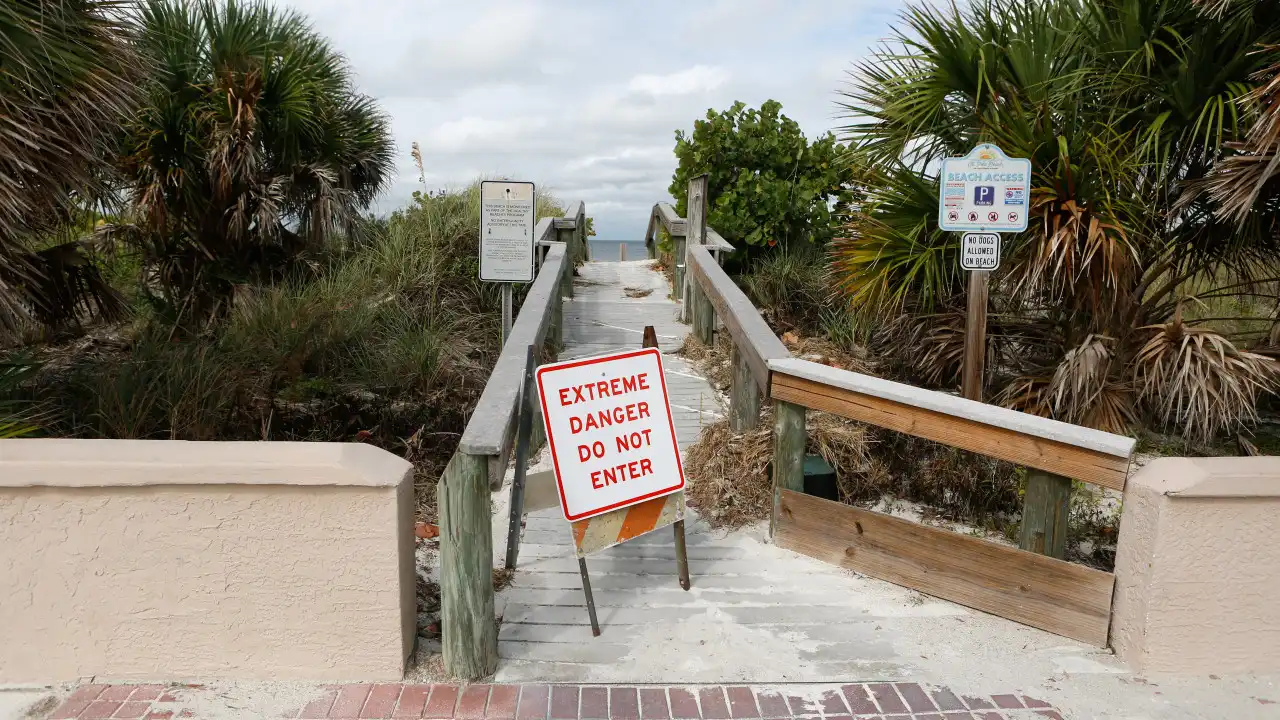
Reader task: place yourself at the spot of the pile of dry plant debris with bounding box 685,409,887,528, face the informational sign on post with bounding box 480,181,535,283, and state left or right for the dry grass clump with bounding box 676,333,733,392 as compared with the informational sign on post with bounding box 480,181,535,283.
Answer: right

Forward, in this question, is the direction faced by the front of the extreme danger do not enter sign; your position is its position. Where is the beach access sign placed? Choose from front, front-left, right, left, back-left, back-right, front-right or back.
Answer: back-left

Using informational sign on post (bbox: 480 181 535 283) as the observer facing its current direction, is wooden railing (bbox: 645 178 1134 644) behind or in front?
in front

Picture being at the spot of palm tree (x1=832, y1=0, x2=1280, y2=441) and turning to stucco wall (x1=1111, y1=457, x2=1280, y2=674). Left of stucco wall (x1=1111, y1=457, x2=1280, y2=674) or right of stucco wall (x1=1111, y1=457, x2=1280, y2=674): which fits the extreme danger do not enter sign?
right

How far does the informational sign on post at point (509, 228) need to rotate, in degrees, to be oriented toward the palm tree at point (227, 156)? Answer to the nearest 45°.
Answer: approximately 135° to its right

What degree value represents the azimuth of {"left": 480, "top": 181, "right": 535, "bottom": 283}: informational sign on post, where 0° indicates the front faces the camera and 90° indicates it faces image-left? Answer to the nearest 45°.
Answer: approximately 0°

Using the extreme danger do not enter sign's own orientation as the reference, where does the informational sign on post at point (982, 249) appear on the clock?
The informational sign on post is roughly at 8 o'clock from the extreme danger do not enter sign.

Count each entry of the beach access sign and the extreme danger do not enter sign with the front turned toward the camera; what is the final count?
2

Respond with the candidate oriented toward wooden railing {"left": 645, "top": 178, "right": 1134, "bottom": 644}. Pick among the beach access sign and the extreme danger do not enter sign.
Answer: the beach access sign

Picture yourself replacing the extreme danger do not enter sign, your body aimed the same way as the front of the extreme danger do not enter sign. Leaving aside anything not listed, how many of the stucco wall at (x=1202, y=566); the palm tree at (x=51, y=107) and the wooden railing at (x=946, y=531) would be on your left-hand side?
2

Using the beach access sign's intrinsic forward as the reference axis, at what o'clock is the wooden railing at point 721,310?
The wooden railing is roughly at 4 o'clock from the beach access sign.

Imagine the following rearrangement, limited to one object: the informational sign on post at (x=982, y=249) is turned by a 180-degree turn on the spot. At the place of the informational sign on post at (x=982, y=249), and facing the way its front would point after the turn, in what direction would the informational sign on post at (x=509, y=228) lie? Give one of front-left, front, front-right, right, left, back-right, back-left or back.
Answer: left
